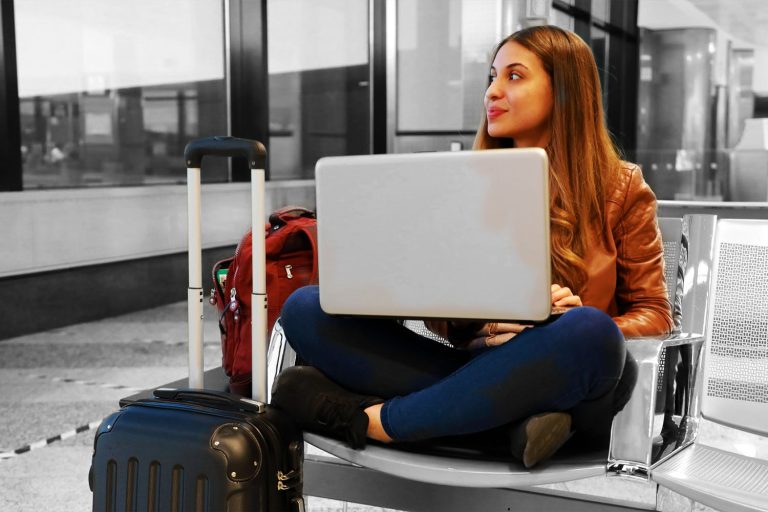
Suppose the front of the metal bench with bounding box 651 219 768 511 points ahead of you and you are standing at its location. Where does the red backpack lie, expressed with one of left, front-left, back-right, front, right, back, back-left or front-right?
front-right

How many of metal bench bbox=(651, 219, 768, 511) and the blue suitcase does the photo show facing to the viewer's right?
0

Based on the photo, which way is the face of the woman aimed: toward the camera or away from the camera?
toward the camera

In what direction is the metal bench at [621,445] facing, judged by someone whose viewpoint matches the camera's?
facing the viewer and to the left of the viewer

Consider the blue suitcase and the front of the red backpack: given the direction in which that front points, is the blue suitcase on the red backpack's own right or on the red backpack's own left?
on the red backpack's own left

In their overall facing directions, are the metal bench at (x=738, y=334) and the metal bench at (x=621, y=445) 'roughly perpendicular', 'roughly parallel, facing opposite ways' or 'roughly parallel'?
roughly parallel

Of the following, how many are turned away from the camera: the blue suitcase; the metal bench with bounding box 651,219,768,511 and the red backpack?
0

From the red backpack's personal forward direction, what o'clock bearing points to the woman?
The woman is roughly at 8 o'clock from the red backpack.

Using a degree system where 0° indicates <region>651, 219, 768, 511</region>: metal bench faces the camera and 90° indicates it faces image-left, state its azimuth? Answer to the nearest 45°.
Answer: approximately 45°

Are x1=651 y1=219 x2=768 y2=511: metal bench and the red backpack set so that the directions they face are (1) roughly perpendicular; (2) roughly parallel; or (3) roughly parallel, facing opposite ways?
roughly parallel

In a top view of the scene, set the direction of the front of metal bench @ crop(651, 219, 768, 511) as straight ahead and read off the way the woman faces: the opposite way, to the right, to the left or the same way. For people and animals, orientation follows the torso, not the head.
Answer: the same way

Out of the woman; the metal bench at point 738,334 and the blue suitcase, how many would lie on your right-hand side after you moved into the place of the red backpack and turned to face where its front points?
0

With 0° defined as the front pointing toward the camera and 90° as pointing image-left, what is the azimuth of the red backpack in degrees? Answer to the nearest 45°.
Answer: approximately 90°

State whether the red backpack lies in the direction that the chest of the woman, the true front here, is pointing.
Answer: no
